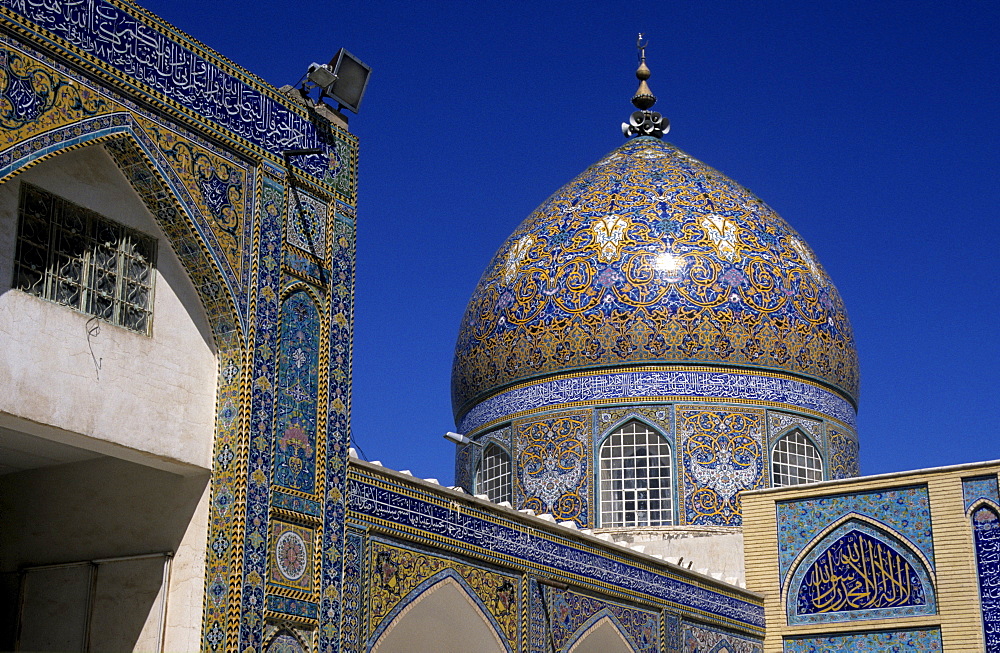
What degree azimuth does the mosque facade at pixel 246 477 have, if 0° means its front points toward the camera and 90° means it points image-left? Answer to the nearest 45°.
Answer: approximately 315°
